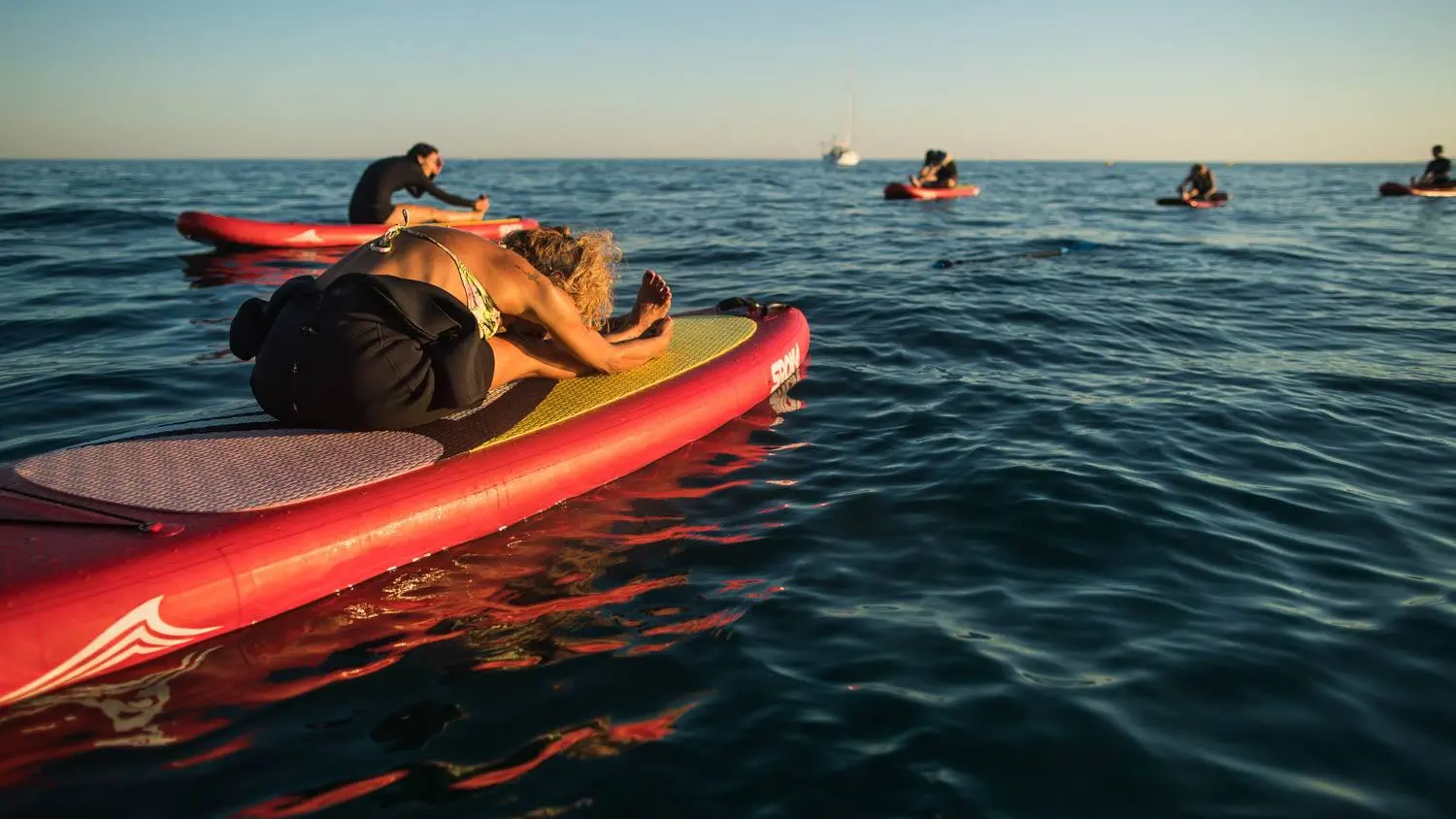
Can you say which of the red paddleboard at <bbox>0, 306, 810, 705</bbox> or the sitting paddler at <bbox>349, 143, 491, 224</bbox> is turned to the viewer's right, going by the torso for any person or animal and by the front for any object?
the sitting paddler

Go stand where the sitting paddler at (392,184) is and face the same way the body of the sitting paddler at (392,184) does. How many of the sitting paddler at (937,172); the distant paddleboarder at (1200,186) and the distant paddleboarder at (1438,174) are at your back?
0

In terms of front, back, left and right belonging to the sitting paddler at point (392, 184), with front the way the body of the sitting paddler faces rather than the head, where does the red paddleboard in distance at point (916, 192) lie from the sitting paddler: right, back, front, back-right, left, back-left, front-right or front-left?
front-left

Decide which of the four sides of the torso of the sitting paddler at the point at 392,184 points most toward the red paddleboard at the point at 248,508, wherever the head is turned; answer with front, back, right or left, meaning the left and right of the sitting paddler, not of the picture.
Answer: right

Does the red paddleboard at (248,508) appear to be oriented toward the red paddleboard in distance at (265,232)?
no

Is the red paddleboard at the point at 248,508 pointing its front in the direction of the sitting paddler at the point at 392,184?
no

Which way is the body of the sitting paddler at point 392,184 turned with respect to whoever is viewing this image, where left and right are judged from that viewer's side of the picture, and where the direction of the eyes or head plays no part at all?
facing to the right of the viewer

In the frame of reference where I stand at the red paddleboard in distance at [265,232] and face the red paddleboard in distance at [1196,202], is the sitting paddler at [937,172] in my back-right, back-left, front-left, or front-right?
front-left
